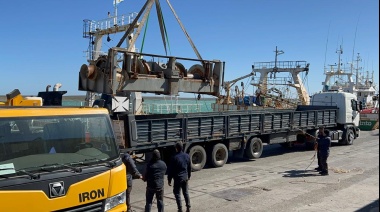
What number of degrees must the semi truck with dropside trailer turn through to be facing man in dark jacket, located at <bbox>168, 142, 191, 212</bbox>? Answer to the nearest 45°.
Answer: approximately 135° to its right

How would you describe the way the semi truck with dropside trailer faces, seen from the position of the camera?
facing away from the viewer and to the right of the viewer

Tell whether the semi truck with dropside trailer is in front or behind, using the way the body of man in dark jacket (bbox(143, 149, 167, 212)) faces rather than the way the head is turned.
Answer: in front

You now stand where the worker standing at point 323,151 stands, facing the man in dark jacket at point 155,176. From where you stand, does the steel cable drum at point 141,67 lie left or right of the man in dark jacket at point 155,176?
right

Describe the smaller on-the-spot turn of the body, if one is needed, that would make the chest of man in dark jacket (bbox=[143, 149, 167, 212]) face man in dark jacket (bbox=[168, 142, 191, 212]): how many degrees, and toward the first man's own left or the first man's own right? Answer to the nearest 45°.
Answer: approximately 45° to the first man's own right

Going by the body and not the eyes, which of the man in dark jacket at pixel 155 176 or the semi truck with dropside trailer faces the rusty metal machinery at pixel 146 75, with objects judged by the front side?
the man in dark jacket

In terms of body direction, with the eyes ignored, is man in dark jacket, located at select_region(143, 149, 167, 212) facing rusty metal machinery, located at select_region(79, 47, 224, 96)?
yes

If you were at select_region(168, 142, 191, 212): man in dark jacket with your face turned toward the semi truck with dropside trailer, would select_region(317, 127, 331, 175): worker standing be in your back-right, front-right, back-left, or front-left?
front-right

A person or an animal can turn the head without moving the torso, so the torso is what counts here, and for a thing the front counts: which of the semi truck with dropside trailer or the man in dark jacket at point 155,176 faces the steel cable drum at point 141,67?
the man in dark jacket

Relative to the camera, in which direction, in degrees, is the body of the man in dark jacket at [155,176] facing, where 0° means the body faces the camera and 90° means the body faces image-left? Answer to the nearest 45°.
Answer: approximately 180°

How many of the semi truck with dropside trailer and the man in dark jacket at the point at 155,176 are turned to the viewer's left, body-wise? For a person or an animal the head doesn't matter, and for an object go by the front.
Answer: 0

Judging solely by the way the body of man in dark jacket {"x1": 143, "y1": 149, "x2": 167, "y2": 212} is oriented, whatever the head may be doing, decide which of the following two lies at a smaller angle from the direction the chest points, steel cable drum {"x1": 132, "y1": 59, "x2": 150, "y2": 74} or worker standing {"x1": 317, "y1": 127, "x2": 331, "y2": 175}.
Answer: the steel cable drum

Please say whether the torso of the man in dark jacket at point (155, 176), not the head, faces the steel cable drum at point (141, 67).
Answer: yes
